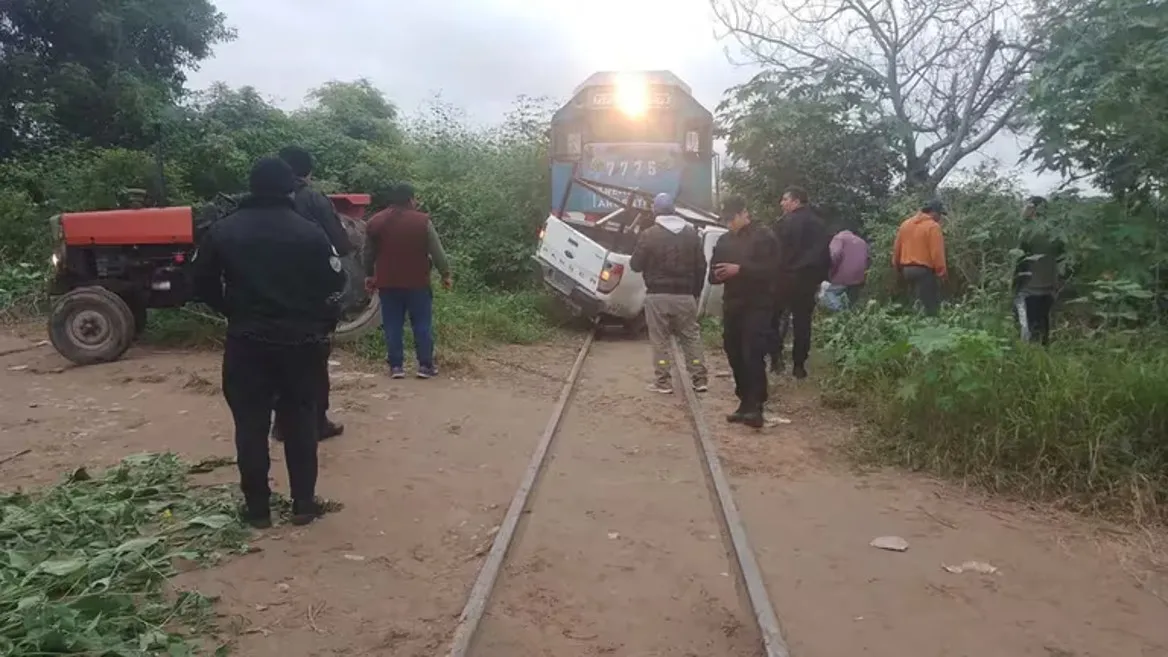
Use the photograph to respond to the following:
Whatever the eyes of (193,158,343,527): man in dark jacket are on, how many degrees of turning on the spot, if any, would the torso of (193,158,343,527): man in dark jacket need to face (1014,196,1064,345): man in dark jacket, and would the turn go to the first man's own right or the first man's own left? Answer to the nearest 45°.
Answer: approximately 90° to the first man's own right

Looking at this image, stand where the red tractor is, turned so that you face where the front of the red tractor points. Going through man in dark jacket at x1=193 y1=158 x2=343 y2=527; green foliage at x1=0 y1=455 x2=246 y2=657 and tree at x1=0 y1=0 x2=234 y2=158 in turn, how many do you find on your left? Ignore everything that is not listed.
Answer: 2

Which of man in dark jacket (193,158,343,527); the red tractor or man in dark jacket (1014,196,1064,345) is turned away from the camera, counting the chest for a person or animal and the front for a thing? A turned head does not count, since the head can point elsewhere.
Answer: man in dark jacket (193,158,343,527)

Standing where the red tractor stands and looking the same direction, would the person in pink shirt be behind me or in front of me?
behind

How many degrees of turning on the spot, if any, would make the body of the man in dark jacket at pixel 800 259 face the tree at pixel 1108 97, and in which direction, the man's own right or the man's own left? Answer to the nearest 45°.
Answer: approximately 180°

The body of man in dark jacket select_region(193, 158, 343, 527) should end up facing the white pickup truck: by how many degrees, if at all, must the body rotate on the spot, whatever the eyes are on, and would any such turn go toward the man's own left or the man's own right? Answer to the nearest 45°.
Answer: approximately 45° to the man's own right

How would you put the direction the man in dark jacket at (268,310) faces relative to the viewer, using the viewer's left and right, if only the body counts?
facing away from the viewer

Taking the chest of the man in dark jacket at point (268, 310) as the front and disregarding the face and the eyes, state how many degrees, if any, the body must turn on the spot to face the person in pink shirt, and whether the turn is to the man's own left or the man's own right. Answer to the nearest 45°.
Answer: approximately 45° to the man's own right

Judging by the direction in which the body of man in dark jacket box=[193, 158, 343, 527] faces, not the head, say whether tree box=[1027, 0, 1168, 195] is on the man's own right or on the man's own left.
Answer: on the man's own right

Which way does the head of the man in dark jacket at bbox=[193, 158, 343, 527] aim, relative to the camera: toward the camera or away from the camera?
away from the camera
